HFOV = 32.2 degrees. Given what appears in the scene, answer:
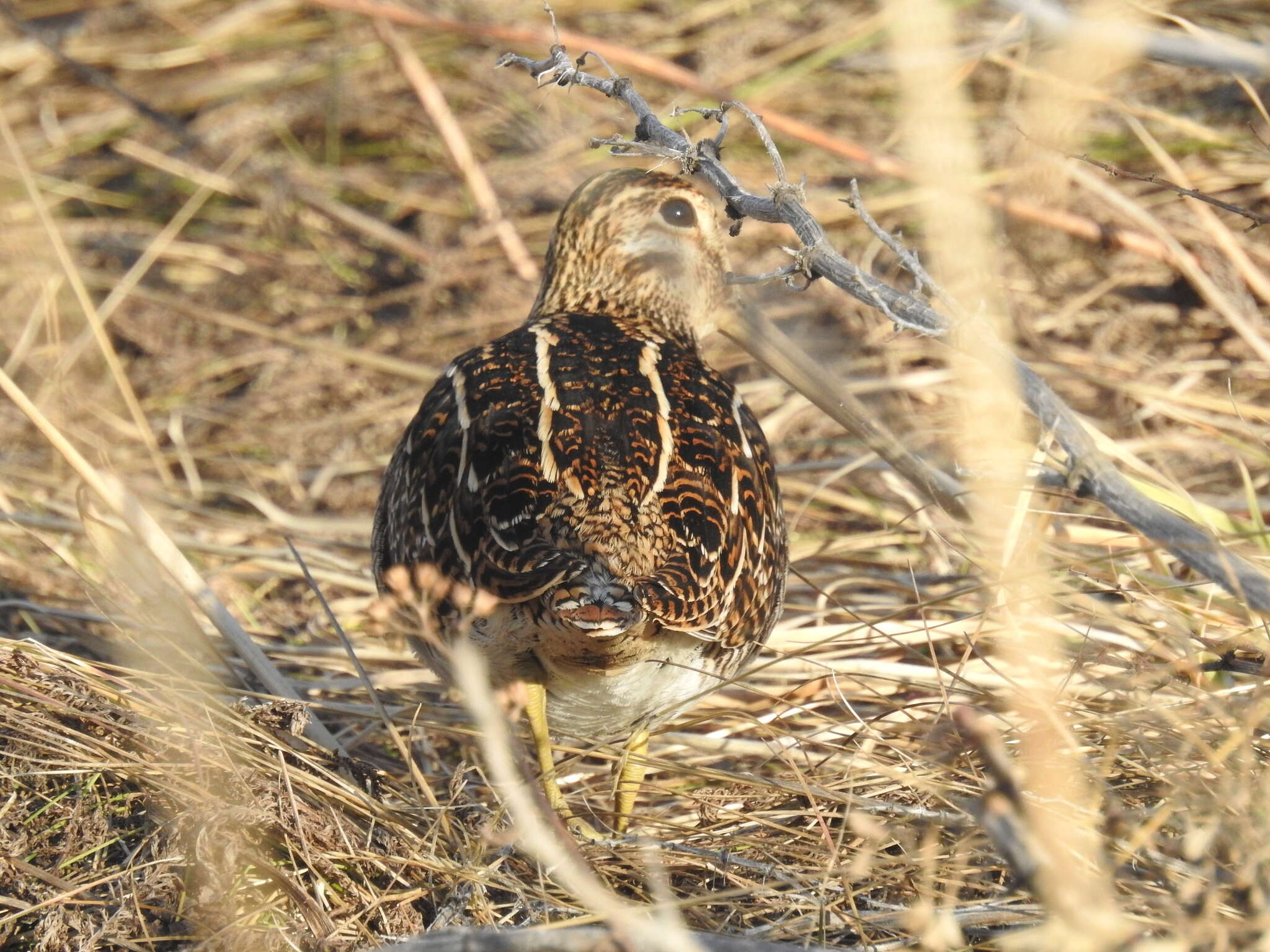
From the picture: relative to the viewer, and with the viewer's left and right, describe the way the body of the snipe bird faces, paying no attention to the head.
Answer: facing away from the viewer

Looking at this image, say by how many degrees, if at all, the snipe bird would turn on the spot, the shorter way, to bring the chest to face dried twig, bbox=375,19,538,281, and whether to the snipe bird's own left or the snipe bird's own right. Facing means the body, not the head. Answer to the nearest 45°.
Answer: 0° — it already faces it

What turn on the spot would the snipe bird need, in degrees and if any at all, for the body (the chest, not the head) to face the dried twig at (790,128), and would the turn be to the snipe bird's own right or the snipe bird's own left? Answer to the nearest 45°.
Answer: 0° — it already faces it
